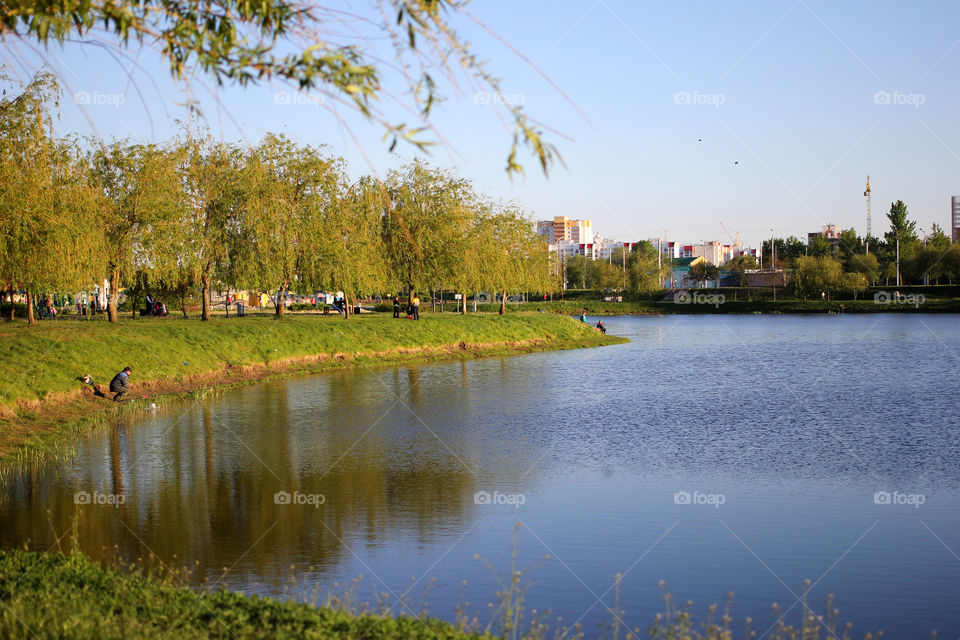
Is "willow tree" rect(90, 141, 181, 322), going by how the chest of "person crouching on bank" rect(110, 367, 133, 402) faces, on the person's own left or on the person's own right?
on the person's own left
